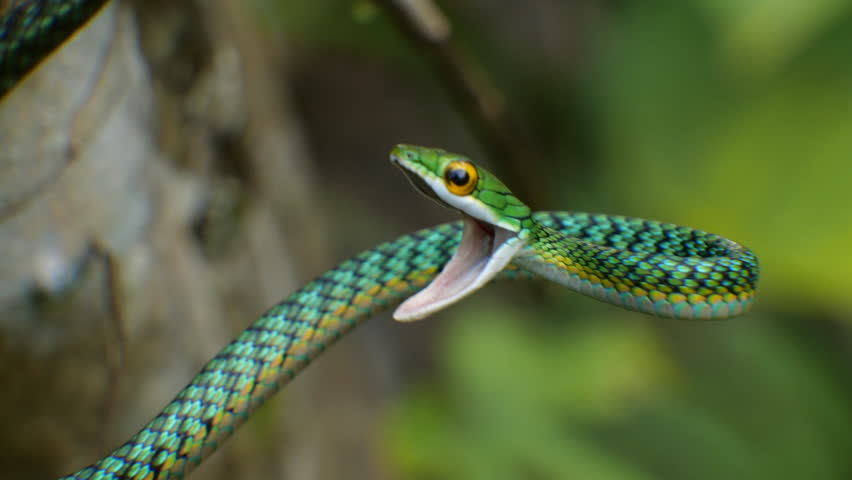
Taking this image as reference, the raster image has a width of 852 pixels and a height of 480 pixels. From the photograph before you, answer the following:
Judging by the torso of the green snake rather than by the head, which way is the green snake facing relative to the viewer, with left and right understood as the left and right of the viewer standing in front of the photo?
facing to the left of the viewer
